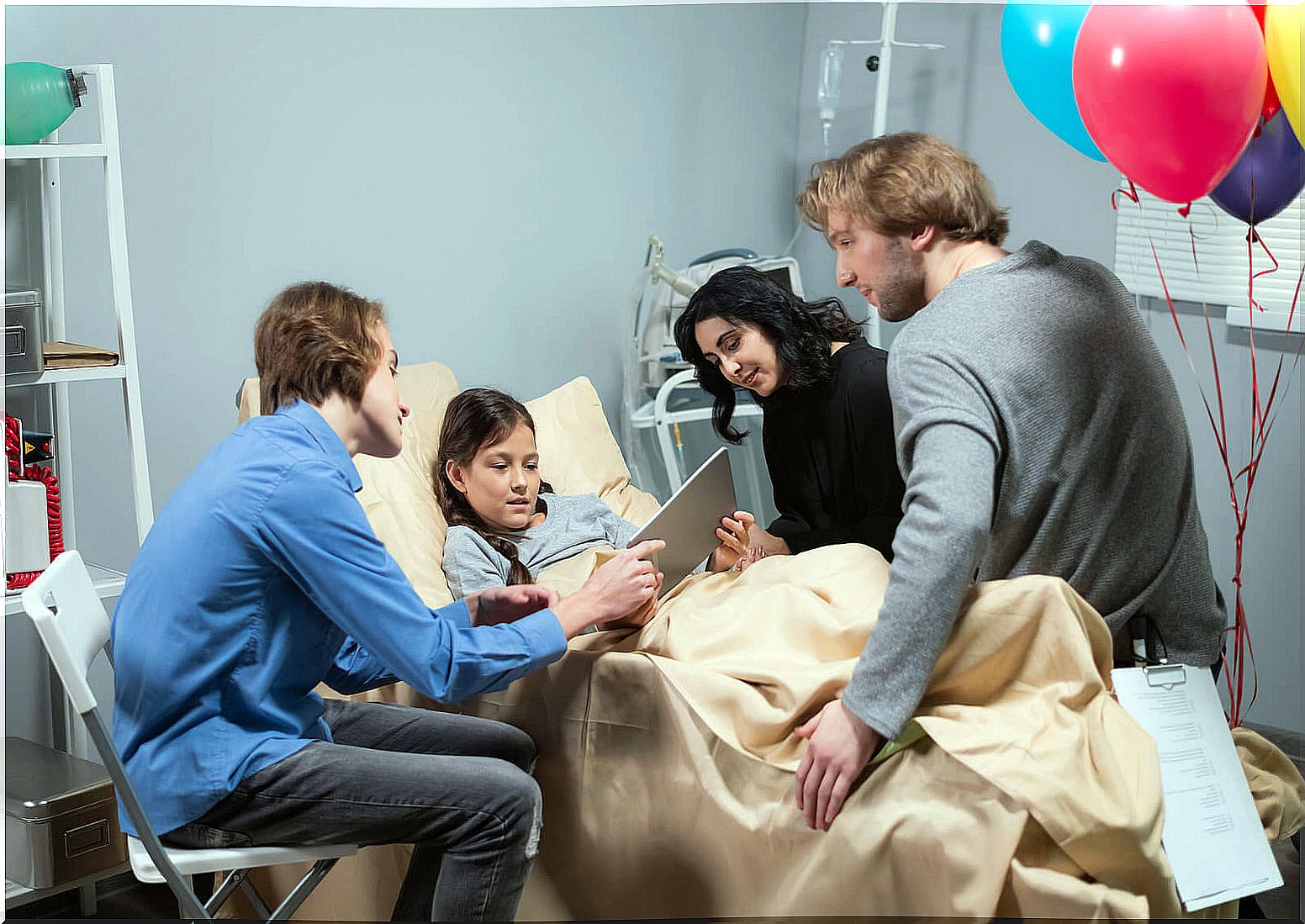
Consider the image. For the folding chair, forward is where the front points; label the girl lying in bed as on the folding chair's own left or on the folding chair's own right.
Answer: on the folding chair's own left

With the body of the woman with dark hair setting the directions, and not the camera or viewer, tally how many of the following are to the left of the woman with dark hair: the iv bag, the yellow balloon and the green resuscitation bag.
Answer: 1

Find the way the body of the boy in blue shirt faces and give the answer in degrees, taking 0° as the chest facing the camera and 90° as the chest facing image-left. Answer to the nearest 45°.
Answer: approximately 270°

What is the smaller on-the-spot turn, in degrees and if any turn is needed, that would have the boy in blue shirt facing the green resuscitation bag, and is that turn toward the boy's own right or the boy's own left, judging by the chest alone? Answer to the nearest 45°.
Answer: approximately 135° to the boy's own left

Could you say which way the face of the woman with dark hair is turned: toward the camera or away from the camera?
toward the camera

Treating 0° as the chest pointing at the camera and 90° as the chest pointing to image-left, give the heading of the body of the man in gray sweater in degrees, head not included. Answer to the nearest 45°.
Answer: approximately 135°

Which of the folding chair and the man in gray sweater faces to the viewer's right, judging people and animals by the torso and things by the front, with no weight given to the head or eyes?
the folding chair

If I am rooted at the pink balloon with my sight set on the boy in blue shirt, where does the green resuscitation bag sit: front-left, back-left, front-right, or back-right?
front-right

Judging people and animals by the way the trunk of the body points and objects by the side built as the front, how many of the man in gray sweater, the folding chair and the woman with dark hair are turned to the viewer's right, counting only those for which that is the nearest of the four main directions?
1

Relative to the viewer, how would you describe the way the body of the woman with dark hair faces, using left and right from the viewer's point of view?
facing the viewer and to the left of the viewer

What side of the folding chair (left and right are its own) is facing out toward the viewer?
right

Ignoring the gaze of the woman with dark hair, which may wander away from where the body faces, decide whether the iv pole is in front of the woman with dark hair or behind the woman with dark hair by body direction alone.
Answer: behind

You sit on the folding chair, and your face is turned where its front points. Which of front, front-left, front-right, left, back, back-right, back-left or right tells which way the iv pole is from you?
front-left

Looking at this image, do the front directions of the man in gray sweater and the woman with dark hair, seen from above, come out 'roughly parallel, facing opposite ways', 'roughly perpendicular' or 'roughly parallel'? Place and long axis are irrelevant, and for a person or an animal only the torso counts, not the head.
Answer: roughly perpendicular

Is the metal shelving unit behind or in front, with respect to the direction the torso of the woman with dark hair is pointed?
in front
